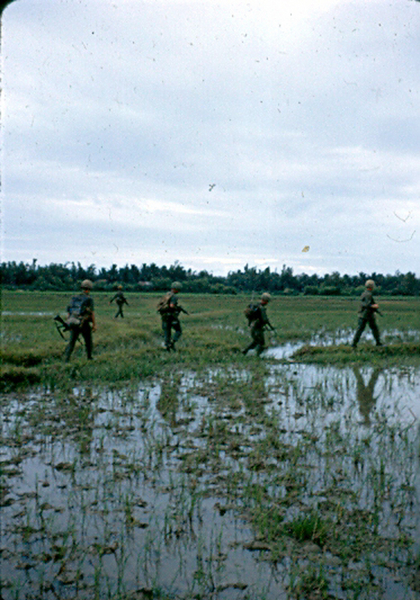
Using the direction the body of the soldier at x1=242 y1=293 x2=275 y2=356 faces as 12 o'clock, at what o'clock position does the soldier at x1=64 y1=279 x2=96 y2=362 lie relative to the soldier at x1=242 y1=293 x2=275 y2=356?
the soldier at x1=64 y1=279 x2=96 y2=362 is roughly at 5 o'clock from the soldier at x1=242 y1=293 x2=275 y2=356.

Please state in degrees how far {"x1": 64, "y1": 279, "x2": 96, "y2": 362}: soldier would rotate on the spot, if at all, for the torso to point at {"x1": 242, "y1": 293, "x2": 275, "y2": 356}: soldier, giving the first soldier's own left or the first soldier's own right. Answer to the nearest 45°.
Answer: approximately 45° to the first soldier's own right

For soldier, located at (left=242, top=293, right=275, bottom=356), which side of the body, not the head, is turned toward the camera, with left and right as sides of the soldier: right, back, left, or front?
right

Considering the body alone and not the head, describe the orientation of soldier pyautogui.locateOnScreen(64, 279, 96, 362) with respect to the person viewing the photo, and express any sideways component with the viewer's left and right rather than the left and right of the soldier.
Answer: facing away from the viewer and to the right of the viewer
